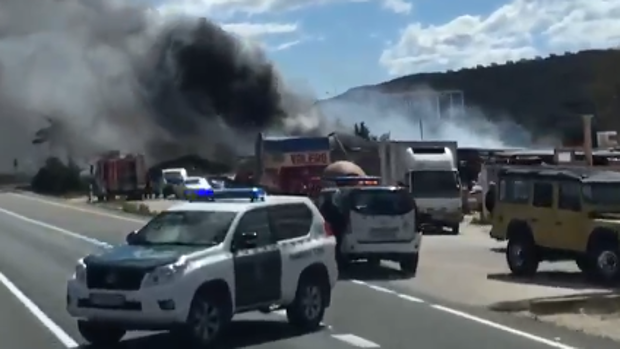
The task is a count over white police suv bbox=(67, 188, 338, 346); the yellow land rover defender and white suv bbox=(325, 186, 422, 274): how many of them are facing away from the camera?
1

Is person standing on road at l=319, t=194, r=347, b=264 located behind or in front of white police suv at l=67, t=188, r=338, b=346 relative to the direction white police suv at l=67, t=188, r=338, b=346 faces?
behind

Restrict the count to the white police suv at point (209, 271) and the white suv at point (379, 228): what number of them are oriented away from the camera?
1

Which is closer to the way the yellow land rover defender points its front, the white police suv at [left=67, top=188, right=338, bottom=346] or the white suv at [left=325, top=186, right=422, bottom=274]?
the white police suv

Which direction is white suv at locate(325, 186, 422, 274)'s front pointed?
away from the camera

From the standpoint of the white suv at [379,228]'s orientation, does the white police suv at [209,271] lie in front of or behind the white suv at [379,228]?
behind

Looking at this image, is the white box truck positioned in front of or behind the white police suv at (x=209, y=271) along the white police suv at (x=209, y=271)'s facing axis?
behind

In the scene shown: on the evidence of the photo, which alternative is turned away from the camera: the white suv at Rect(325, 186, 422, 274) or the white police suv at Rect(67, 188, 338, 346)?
the white suv

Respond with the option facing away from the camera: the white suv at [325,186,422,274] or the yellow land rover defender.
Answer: the white suv

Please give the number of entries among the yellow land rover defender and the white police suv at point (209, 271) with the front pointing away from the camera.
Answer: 0

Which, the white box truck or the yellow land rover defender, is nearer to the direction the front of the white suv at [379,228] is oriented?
the white box truck
